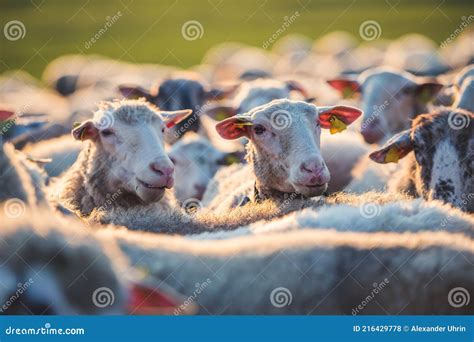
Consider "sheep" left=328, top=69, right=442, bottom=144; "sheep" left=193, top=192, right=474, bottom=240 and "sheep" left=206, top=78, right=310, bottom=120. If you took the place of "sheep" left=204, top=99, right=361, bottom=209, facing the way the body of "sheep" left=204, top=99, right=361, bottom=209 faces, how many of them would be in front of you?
1

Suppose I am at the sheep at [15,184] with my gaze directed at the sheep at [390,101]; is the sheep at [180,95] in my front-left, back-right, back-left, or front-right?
front-left

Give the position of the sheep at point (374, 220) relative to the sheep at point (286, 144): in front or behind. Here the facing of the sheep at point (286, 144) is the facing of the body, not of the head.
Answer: in front

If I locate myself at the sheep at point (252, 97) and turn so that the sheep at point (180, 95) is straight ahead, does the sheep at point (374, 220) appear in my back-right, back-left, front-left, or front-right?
back-left

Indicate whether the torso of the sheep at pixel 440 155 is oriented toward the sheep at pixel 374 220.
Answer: yes

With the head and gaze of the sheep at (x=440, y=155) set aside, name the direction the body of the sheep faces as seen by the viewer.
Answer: toward the camera

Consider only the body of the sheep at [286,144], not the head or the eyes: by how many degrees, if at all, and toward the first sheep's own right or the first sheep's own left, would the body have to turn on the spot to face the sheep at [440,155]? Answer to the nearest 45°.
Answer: approximately 45° to the first sheep's own left

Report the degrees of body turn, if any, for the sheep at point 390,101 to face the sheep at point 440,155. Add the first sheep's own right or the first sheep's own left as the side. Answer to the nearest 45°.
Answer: approximately 45° to the first sheep's own left

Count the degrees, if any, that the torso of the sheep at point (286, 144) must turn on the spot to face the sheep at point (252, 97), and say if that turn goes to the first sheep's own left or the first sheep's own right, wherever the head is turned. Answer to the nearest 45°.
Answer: approximately 135° to the first sheep's own left

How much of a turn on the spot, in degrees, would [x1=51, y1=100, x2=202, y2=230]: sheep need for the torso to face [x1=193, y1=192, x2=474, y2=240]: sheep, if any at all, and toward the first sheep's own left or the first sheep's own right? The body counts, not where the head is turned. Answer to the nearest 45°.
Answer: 0° — it already faces it

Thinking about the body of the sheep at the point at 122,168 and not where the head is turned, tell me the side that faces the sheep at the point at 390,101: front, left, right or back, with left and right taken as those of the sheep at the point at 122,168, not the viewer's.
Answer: left

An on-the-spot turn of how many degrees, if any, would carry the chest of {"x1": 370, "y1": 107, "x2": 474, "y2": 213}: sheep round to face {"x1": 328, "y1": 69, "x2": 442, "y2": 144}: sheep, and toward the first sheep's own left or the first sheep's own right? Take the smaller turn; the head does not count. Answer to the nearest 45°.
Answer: approximately 180°

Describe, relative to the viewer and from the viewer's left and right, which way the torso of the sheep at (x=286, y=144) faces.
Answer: facing the viewer and to the right of the viewer

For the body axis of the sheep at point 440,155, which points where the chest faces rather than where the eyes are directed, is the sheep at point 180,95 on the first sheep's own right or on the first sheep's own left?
on the first sheep's own right

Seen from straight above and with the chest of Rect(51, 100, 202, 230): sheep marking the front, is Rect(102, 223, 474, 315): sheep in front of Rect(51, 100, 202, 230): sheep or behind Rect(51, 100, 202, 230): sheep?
in front

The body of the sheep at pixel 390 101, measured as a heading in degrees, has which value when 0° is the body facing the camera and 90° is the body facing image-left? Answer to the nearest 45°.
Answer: approximately 45°
